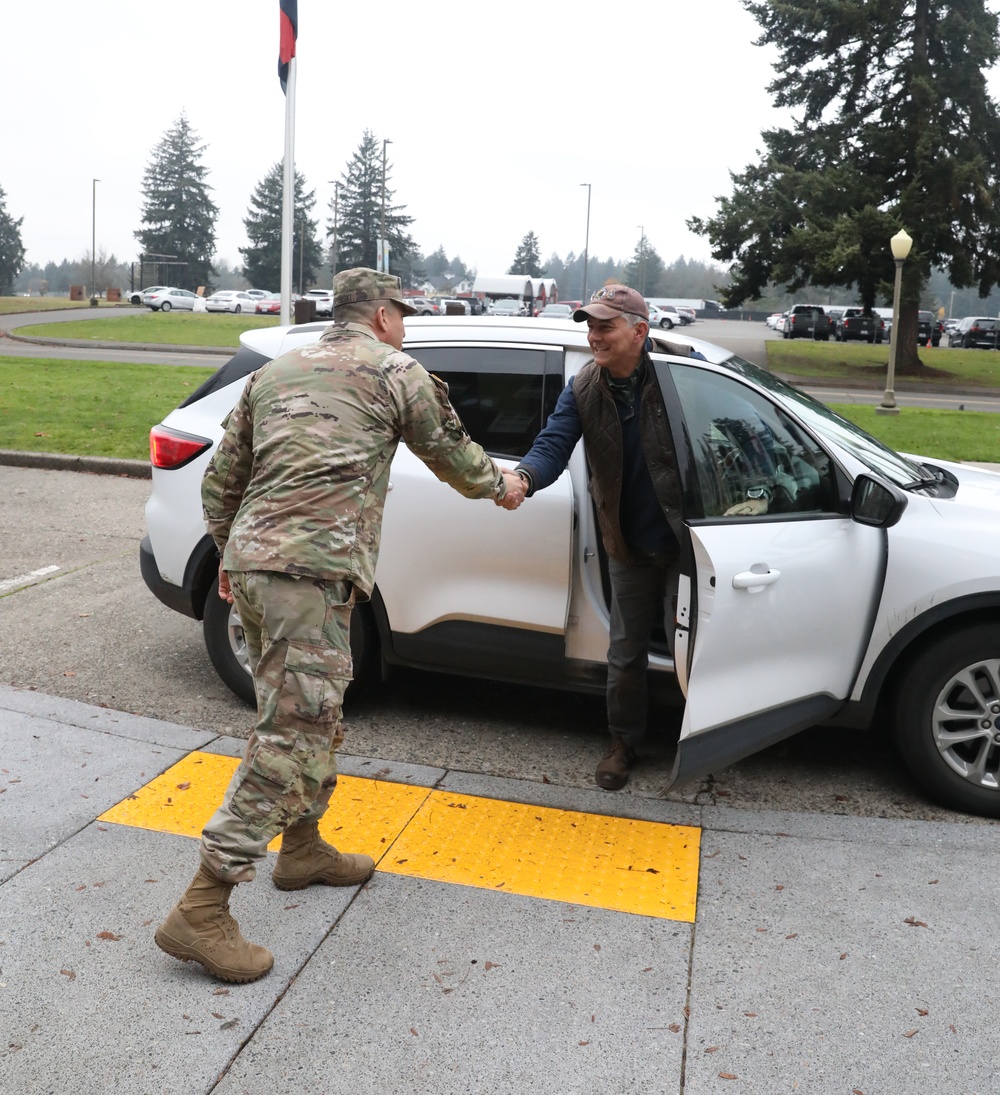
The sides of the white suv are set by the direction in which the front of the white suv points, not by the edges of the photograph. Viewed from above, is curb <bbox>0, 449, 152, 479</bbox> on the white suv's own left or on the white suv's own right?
on the white suv's own left

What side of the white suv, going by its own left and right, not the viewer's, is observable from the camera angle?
right

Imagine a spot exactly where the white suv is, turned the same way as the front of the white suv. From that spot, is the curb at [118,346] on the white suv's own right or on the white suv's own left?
on the white suv's own left

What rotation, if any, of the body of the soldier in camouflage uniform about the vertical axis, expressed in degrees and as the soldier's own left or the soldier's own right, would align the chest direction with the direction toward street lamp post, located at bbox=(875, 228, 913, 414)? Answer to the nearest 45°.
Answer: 0° — they already face it

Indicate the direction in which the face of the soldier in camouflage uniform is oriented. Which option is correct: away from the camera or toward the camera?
away from the camera

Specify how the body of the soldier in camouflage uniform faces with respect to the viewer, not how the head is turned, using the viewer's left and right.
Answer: facing away from the viewer and to the right of the viewer

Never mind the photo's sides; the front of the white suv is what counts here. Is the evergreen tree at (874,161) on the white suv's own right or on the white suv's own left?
on the white suv's own left

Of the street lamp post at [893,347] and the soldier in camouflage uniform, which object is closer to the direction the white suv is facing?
the street lamp post

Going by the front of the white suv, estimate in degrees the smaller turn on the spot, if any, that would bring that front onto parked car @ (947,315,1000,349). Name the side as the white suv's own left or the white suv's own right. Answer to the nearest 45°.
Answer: approximately 90° to the white suv's own left
